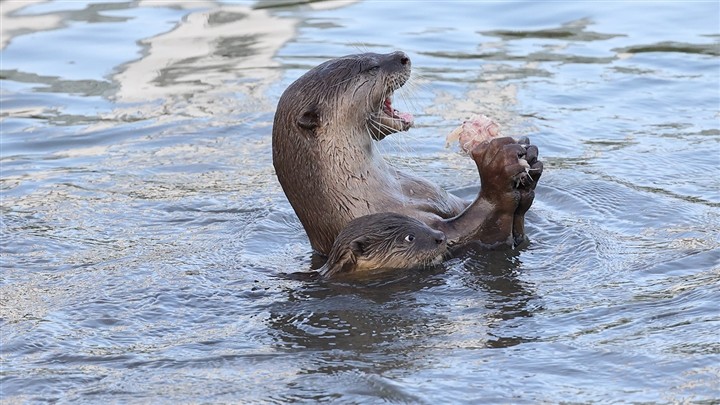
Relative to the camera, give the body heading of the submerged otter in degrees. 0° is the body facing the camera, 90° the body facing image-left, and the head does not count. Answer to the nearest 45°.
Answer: approximately 270°

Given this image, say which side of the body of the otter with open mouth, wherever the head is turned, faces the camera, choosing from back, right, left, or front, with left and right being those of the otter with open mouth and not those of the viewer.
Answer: right

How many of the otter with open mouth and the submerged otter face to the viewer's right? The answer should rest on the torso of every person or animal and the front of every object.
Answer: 2
